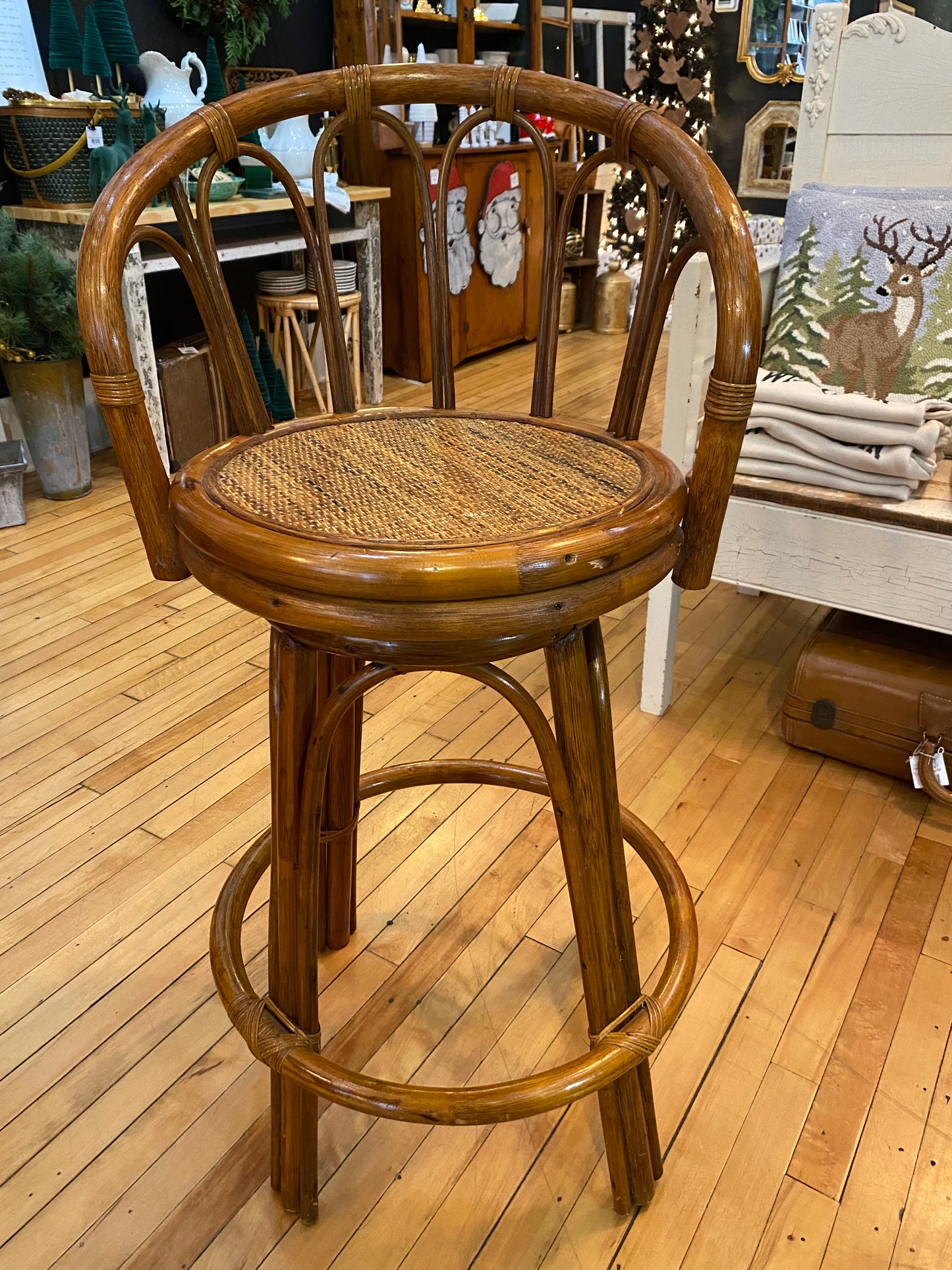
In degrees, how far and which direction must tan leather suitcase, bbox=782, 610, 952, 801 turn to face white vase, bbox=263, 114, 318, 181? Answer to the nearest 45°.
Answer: approximately 90° to its right

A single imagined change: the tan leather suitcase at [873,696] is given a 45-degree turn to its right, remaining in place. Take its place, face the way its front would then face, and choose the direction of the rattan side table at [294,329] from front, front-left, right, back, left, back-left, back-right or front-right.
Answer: front-right

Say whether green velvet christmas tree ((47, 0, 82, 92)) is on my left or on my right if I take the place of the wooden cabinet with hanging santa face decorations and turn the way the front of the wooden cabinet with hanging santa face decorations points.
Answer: on my right

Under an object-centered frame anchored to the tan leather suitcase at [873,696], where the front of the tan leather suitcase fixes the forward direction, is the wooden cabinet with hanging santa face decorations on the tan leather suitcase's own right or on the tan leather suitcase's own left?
on the tan leather suitcase's own right

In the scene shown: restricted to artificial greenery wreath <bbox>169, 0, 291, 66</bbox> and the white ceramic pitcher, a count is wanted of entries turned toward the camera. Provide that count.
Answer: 1

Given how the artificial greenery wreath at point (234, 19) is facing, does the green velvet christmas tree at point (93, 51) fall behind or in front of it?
in front

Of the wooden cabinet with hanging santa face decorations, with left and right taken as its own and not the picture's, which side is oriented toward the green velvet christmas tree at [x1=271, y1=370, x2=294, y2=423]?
right

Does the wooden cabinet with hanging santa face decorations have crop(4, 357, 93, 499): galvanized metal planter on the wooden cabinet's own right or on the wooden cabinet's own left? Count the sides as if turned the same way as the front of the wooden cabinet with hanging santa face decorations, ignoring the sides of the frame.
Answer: on the wooden cabinet's own right

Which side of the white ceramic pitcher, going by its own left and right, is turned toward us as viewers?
left

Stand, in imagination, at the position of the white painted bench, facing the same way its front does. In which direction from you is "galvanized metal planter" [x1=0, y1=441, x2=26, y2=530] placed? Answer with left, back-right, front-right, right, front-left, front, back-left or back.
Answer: front-right

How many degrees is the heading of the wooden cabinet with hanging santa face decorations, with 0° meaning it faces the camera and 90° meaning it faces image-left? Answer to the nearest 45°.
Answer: approximately 315°

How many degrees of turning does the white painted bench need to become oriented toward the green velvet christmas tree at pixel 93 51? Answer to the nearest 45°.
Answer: approximately 90° to its right

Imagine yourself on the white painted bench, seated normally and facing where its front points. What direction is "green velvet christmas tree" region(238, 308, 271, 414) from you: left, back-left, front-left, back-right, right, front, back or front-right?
right

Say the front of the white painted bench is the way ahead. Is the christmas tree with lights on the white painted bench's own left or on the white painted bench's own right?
on the white painted bench's own right

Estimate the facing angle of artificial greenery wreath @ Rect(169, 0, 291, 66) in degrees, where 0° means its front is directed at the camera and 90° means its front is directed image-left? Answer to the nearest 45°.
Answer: approximately 0°
